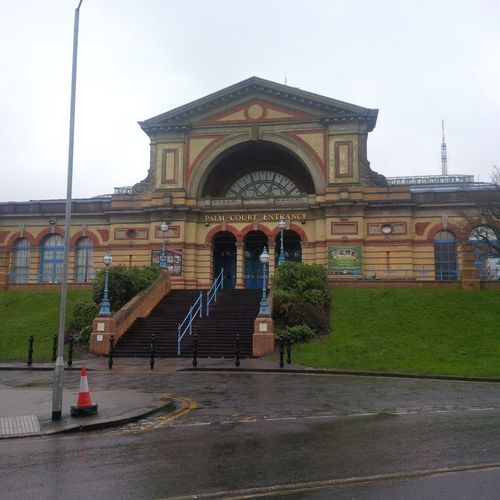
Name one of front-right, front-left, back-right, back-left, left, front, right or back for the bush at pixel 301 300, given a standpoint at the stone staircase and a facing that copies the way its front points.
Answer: left

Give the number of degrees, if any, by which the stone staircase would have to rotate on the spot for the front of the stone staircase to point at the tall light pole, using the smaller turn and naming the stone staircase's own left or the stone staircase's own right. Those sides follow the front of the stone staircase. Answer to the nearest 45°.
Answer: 0° — it already faces it

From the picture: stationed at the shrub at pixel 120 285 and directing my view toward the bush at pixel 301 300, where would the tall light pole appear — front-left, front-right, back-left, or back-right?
front-right

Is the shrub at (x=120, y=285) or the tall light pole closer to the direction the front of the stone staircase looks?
the tall light pole

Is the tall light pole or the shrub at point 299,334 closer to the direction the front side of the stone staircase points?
the tall light pole

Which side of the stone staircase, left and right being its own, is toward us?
front

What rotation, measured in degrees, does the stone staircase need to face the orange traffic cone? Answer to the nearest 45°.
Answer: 0° — it already faces it

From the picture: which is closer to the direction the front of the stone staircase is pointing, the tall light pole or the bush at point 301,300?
the tall light pole

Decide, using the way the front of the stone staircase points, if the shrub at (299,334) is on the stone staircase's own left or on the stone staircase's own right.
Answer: on the stone staircase's own left

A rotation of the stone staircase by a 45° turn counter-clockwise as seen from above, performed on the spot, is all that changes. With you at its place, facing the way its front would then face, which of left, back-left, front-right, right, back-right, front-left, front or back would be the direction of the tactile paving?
front-right

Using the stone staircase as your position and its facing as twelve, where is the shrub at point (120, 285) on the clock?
The shrub is roughly at 4 o'clock from the stone staircase.
